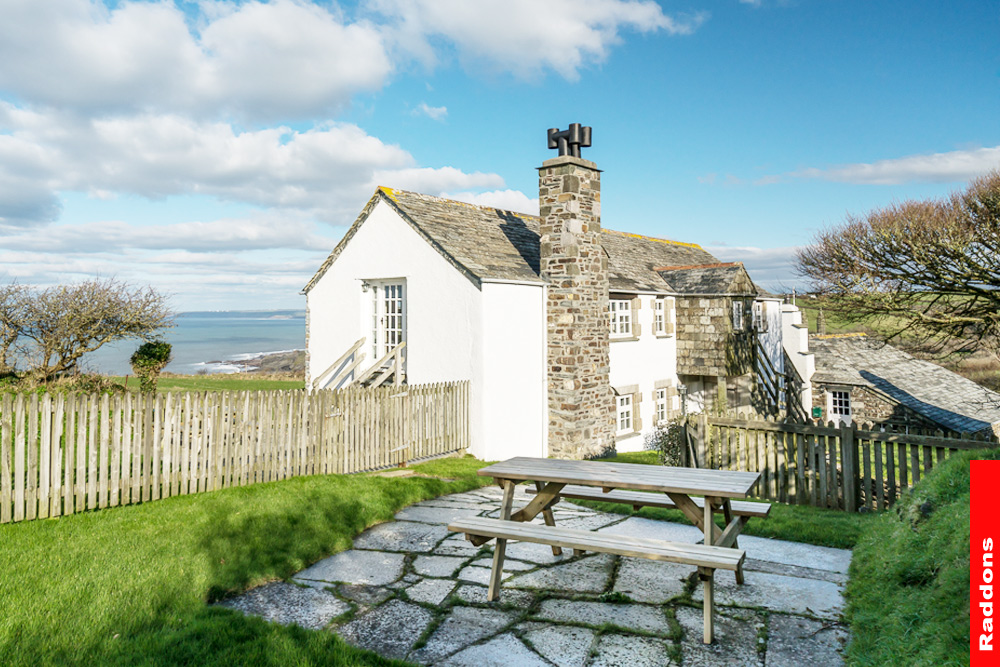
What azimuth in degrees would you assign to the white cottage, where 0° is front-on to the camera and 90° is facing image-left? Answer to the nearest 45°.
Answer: approximately 315°

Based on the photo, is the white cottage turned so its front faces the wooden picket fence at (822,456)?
yes

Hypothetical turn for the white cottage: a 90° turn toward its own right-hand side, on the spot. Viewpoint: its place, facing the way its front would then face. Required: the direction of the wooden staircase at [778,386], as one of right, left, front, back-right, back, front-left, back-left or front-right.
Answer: back

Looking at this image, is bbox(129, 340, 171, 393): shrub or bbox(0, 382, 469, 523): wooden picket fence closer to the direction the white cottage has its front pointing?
the wooden picket fence

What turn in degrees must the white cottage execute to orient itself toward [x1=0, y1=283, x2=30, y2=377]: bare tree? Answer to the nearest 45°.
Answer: approximately 135° to its right

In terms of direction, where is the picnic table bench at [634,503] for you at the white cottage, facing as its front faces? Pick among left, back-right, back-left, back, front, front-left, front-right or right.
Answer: front-right

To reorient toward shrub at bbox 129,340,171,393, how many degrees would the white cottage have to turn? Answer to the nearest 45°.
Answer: approximately 135° to its right

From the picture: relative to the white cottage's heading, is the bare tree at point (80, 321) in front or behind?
behind

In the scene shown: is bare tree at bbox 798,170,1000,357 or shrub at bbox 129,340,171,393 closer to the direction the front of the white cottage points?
the bare tree

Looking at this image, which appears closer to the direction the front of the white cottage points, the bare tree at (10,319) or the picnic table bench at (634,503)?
the picnic table bench

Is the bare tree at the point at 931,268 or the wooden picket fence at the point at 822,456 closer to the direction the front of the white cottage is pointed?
the wooden picket fence
